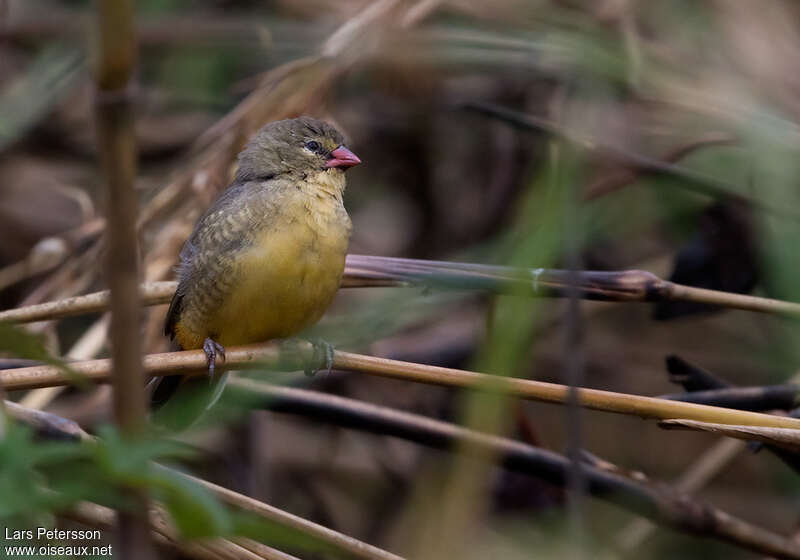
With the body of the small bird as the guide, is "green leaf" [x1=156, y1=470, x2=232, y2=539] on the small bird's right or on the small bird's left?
on the small bird's right

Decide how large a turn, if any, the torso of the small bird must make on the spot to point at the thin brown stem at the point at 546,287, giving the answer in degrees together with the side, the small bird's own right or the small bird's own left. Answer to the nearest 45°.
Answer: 0° — it already faces it

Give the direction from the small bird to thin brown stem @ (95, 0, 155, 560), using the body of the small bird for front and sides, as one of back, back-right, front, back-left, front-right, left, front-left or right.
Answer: front-right

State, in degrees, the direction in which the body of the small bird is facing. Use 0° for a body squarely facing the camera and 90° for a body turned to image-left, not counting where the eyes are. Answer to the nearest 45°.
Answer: approximately 315°
